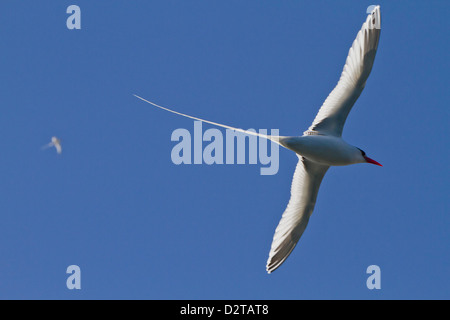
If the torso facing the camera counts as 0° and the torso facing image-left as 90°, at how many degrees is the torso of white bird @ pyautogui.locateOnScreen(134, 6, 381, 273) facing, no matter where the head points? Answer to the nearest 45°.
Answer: approximately 270°
